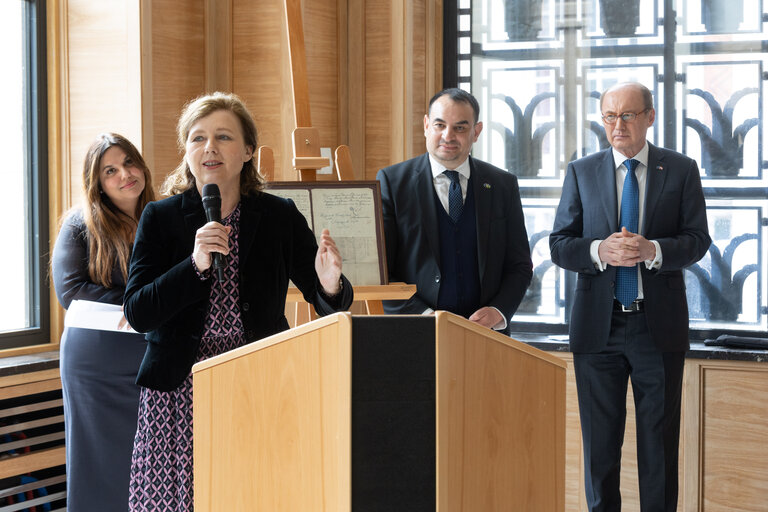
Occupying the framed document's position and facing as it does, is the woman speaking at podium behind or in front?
in front

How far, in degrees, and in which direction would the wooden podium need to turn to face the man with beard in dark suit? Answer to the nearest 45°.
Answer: approximately 180°

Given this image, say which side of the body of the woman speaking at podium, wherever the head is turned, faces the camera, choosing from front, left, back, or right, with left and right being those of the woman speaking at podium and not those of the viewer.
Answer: front

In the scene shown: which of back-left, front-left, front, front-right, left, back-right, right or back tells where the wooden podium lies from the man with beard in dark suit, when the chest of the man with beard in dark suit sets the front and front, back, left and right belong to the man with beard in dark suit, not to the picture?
front

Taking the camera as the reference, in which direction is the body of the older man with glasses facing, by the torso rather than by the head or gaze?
toward the camera

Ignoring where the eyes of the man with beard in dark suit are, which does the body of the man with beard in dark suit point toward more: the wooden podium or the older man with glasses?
the wooden podium

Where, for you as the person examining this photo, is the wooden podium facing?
facing the viewer
